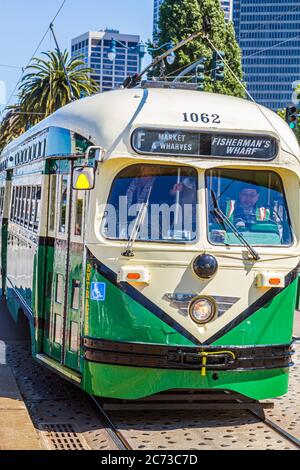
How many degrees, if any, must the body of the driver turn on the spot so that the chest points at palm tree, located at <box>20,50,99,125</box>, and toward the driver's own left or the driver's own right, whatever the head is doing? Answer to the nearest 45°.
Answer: approximately 180°

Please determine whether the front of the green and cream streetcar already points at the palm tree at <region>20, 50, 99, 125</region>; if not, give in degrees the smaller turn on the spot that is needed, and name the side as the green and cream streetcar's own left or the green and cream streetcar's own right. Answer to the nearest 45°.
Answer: approximately 135° to the green and cream streetcar's own left

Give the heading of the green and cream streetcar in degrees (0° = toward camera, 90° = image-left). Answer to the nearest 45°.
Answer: approximately 315°

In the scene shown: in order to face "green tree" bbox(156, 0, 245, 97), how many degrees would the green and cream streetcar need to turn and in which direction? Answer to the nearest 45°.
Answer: approximately 135° to its left

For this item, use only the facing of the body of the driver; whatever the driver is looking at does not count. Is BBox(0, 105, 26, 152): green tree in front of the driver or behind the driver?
behind

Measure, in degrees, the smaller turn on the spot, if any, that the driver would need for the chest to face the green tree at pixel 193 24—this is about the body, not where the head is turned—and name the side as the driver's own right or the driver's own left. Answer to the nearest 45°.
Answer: approximately 180°

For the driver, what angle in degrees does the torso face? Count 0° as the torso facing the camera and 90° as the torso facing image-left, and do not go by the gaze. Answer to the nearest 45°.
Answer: approximately 0°
